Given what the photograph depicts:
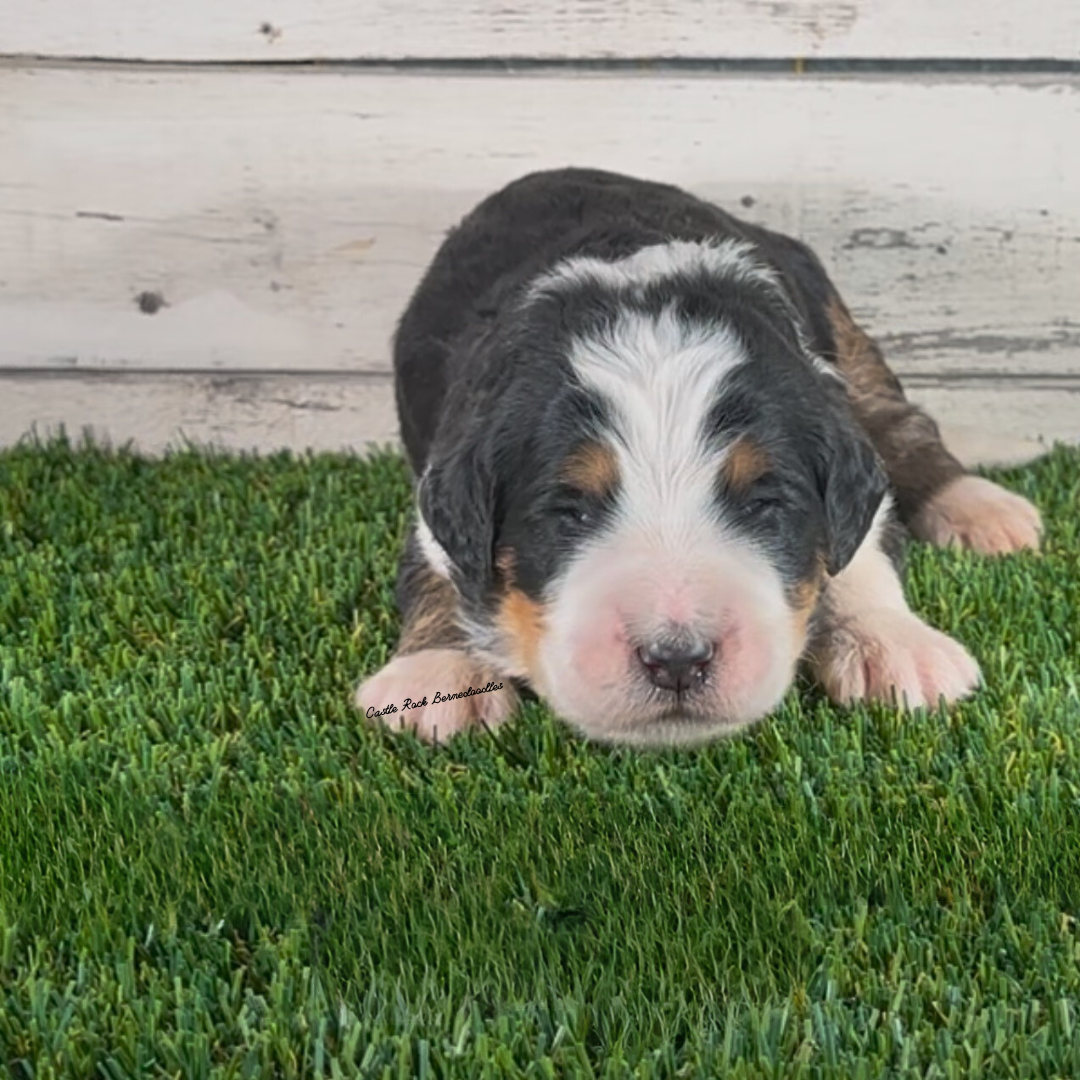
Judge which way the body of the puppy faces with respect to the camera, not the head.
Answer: toward the camera
